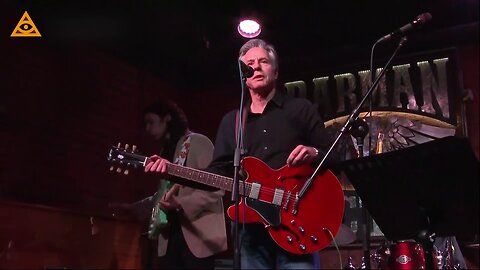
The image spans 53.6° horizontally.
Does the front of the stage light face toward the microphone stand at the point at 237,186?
yes

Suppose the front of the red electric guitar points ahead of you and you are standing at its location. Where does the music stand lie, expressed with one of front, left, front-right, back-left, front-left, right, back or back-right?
front-left

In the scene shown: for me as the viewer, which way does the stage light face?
facing the viewer

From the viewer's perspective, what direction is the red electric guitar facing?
toward the camera

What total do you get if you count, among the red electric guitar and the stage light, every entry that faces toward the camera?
2
